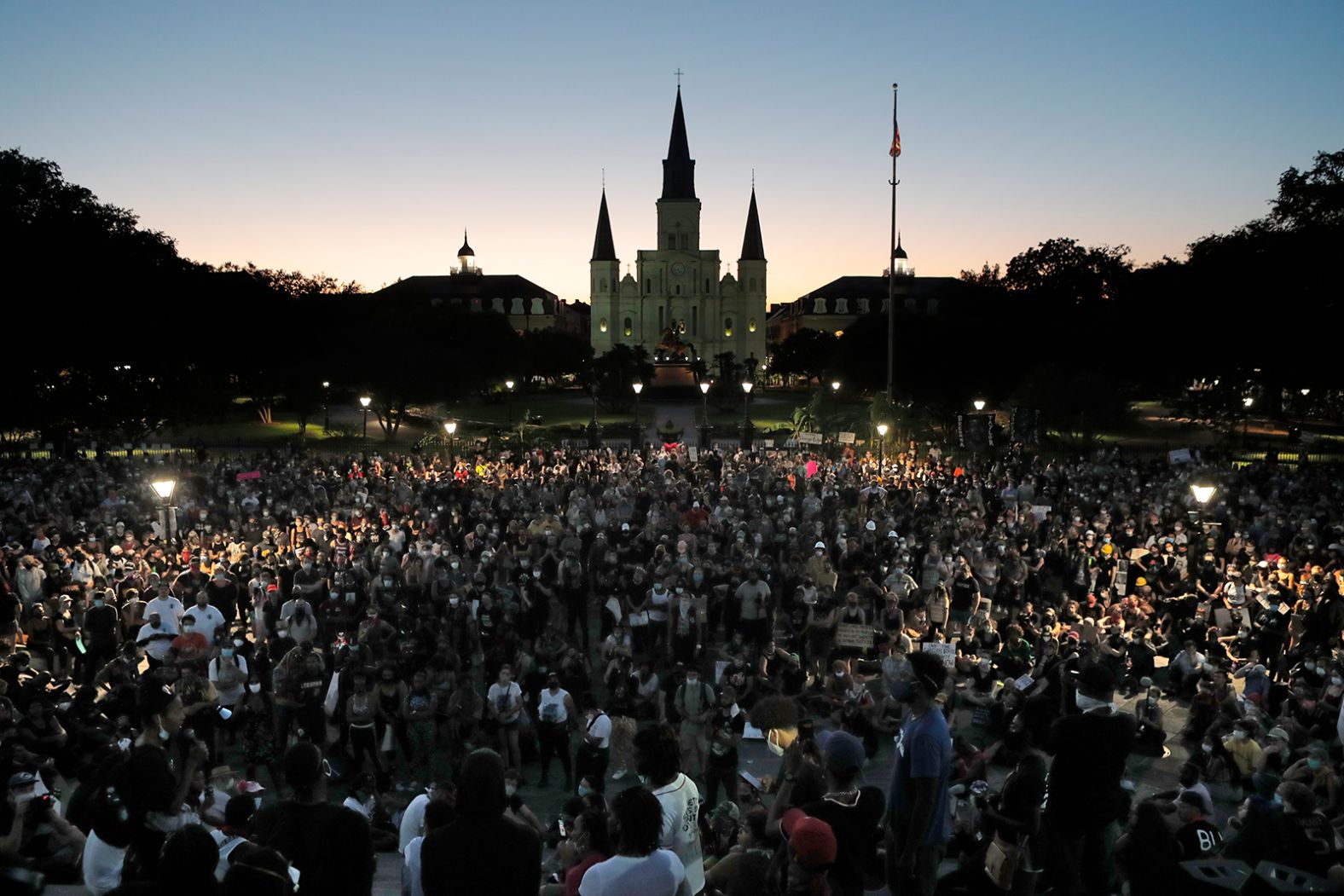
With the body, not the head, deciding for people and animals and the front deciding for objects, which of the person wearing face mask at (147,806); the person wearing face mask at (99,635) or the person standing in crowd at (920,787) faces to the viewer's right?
the person wearing face mask at (147,806)

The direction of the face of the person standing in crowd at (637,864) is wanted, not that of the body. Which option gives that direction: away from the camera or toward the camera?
away from the camera

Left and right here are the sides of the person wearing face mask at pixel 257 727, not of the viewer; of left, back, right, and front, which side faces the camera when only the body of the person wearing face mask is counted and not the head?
front

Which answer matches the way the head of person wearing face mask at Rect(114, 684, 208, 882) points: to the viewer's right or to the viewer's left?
to the viewer's right

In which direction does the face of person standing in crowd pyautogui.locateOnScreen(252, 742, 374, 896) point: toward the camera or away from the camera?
away from the camera

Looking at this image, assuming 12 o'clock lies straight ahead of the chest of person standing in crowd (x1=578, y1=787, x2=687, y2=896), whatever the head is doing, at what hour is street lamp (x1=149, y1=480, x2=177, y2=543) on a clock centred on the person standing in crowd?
The street lamp is roughly at 11 o'clock from the person standing in crowd.

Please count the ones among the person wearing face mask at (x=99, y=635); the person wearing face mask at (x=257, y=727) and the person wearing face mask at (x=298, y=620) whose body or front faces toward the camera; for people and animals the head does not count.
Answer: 3

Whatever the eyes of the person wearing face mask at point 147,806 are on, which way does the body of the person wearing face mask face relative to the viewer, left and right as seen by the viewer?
facing to the right of the viewer

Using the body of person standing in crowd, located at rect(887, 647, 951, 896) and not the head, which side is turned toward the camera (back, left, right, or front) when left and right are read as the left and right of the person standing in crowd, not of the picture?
left

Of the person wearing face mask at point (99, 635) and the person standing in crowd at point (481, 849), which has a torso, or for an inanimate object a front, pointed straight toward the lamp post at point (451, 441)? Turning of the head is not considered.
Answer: the person standing in crowd

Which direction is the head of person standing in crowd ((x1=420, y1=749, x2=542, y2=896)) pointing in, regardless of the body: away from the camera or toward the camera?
away from the camera

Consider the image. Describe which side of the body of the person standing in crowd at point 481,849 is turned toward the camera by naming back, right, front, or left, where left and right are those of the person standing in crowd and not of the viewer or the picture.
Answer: back

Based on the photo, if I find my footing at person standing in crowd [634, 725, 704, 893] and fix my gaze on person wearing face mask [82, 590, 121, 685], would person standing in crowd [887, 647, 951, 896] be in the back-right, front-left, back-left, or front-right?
back-right

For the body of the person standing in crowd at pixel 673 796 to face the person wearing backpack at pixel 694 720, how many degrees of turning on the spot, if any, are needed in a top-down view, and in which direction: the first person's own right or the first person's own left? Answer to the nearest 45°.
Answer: approximately 45° to the first person's own right
